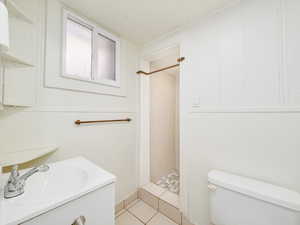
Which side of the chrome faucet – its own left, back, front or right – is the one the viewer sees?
right

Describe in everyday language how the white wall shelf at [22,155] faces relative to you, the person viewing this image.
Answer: facing the viewer and to the right of the viewer

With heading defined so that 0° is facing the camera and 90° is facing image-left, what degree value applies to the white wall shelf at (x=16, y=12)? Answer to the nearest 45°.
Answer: approximately 315°

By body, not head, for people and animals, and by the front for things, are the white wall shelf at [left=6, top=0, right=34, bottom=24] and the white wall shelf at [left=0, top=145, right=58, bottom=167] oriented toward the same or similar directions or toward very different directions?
same or similar directions

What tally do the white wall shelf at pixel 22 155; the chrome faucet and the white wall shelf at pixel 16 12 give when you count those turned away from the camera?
0
